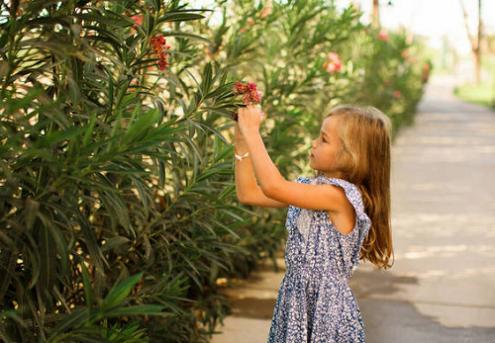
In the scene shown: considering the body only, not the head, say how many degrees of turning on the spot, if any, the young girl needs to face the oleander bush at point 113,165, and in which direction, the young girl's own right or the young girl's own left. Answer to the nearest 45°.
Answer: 0° — they already face it

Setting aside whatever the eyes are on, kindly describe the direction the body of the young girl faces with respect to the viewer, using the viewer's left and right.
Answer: facing to the left of the viewer

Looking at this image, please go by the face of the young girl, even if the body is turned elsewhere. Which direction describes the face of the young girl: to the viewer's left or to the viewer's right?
to the viewer's left
